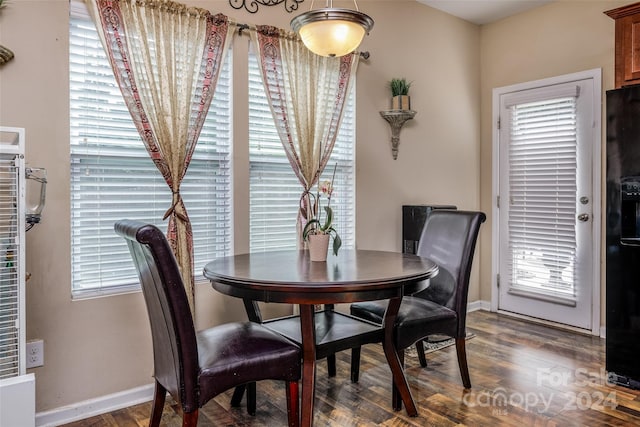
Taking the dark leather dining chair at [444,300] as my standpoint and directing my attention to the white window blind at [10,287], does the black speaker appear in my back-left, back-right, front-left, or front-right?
back-right

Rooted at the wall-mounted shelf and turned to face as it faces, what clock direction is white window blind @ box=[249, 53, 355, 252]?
The white window blind is roughly at 3 o'clock from the wall-mounted shelf.

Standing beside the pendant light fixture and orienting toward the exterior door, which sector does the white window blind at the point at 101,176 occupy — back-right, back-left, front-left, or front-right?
back-left

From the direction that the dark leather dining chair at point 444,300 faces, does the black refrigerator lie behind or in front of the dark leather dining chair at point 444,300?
behind

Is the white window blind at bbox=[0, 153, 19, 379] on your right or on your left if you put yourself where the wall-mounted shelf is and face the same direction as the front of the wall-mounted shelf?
on your right

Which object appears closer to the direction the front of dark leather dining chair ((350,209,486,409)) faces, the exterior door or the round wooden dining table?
the round wooden dining table

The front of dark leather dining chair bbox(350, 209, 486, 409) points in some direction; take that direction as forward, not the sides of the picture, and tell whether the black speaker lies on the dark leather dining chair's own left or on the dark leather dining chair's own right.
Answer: on the dark leather dining chair's own right

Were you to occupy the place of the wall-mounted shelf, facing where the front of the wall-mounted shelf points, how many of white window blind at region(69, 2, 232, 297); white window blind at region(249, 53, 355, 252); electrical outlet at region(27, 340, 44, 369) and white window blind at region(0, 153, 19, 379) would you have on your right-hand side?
4

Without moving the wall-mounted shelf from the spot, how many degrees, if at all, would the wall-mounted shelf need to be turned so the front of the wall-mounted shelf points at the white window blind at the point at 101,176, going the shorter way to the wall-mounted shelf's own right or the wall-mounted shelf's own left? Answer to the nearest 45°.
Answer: approximately 90° to the wall-mounted shelf's own right

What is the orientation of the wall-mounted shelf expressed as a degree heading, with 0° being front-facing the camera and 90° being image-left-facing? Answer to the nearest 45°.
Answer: approximately 315°

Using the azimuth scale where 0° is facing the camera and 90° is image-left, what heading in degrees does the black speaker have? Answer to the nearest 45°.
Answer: approximately 0°

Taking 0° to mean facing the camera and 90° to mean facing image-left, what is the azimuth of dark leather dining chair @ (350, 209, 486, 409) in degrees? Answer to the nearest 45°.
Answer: approximately 45°
